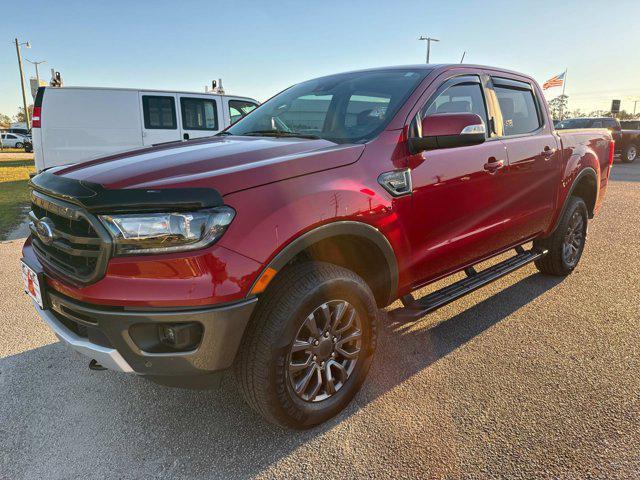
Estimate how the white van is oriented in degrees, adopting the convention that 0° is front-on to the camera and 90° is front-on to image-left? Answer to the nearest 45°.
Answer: approximately 270°

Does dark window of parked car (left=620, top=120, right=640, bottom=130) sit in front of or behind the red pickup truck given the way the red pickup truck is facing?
behind

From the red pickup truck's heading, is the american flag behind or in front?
behind

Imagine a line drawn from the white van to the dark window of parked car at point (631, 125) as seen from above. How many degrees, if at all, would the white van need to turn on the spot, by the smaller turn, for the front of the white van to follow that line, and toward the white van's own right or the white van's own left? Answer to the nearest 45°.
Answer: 0° — it already faces it

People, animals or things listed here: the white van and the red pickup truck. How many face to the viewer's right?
1

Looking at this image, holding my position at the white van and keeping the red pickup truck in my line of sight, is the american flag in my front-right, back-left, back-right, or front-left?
back-left

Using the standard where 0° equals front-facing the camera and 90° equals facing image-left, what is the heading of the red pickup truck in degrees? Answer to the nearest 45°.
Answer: approximately 45°

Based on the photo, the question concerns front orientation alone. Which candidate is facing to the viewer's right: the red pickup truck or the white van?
the white van

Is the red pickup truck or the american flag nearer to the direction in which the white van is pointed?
the american flag

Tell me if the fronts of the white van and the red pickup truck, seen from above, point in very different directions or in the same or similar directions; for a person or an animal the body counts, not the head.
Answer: very different directions

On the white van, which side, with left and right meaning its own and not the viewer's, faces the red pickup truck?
right

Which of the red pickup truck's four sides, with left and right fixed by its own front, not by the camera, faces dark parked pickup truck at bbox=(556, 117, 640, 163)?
back

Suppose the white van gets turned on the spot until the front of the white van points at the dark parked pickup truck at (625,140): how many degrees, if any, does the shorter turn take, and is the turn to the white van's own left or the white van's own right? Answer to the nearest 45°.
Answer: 0° — it already faces it
